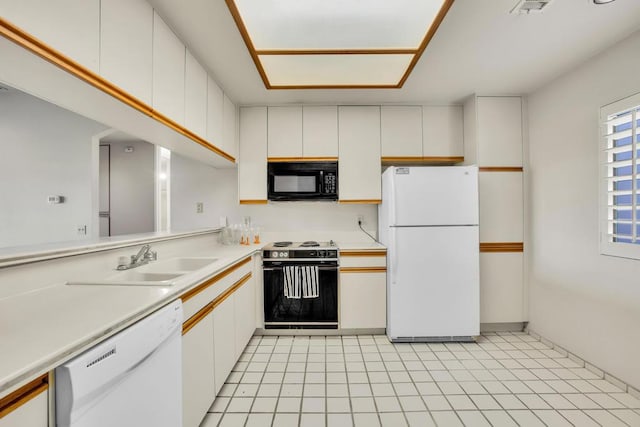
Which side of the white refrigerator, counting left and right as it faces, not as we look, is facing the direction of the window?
left

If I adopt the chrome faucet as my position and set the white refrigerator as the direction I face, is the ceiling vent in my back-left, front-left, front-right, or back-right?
front-right

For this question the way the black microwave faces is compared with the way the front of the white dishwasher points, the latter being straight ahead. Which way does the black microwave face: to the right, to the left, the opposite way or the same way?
to the right

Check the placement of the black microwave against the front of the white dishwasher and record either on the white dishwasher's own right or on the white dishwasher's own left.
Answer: on the white dishwasher's own left

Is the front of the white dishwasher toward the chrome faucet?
no

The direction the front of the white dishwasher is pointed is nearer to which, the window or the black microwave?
the window

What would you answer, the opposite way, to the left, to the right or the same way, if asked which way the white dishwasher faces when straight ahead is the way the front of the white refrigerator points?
to the left

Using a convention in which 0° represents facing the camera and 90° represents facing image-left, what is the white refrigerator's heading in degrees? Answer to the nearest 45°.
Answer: approximately 0°

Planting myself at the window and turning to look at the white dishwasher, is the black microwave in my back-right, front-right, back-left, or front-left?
front-right

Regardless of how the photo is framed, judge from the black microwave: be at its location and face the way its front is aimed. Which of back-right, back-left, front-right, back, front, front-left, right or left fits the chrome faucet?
front-right

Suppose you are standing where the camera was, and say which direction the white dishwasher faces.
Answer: facing the viewer and to the right of the viewer

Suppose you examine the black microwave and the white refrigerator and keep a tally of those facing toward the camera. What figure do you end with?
2

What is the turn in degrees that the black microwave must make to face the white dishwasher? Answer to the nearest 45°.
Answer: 0° — it already faces it

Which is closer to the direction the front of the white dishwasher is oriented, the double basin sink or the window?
the window

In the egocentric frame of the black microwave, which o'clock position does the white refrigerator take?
The white refrigerator is roughly at 10 o'clock from the black microwave.

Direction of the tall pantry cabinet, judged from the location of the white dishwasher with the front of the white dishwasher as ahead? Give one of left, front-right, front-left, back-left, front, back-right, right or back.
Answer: front-left

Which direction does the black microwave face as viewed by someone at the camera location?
facing the viewer
